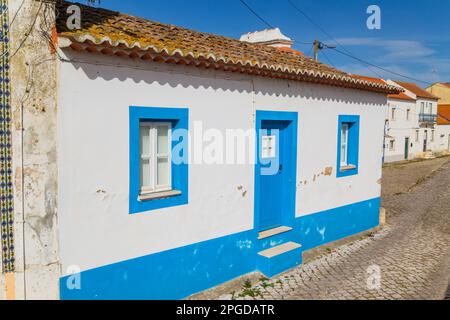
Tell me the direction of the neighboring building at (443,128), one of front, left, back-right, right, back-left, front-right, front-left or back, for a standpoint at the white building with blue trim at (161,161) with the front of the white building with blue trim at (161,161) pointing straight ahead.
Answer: left

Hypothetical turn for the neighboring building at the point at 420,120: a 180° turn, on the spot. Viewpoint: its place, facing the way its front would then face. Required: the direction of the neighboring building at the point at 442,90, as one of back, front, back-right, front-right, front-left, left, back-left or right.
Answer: front-right

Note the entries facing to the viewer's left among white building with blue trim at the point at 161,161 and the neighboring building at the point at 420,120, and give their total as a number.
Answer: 0

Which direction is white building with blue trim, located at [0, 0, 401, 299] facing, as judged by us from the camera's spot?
facing the viewer and to the right of the viewer

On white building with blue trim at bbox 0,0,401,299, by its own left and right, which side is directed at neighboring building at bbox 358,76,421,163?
left

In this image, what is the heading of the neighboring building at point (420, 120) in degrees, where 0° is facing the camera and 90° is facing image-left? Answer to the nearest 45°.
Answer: approximately 315°

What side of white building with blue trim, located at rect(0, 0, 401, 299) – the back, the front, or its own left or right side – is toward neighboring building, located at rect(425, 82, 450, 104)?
left

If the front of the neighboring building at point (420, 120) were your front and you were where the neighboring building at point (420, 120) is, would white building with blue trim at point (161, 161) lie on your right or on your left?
on your right
